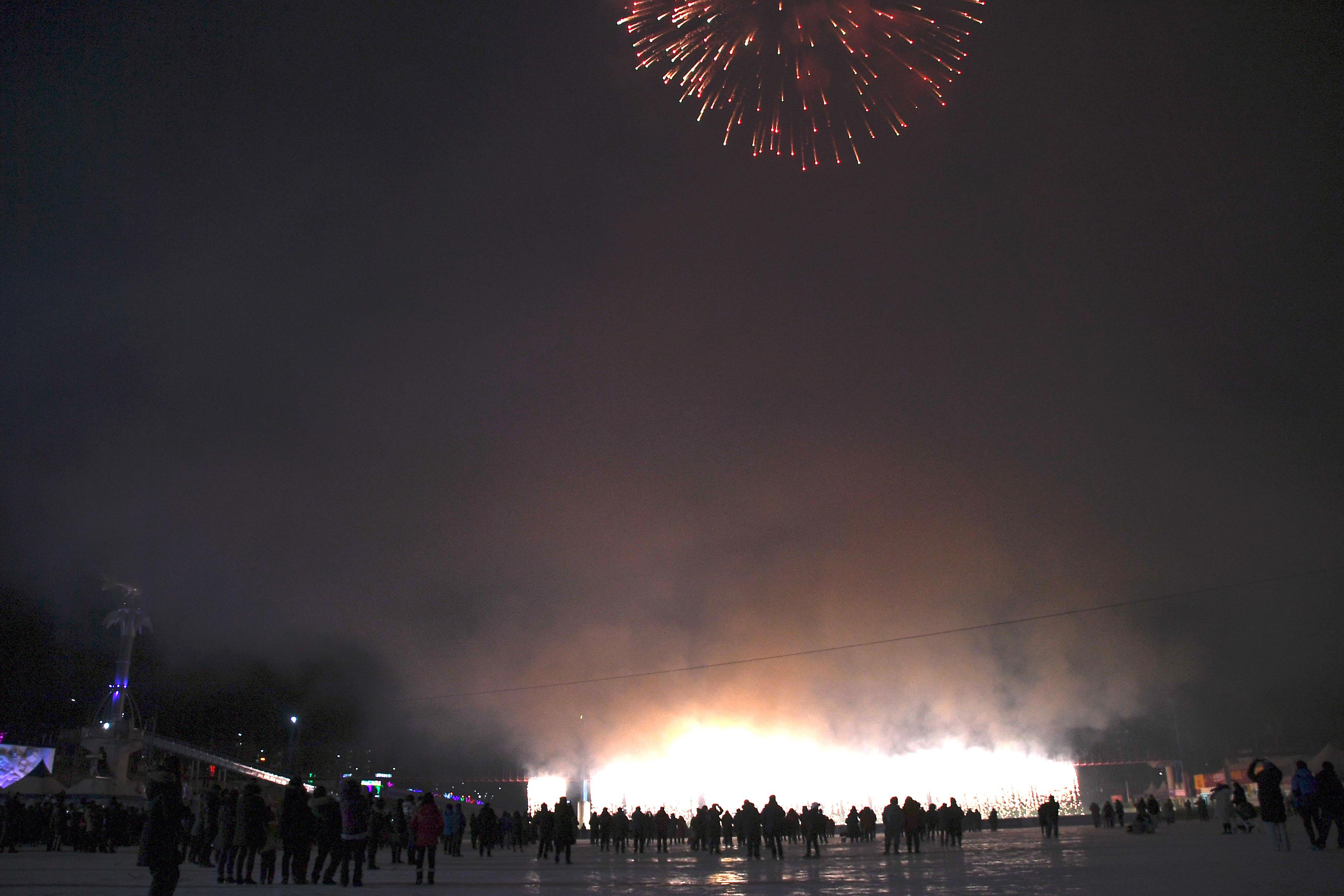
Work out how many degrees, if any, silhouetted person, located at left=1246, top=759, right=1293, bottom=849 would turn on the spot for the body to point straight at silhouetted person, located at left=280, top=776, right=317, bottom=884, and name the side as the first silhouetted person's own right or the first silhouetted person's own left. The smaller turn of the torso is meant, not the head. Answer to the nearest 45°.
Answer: approximately 45° to the first silhouetted person's own left

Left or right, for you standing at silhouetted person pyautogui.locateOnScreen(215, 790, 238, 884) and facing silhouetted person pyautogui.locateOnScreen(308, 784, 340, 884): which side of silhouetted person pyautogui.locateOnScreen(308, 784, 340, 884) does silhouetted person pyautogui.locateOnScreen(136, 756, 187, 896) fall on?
right
